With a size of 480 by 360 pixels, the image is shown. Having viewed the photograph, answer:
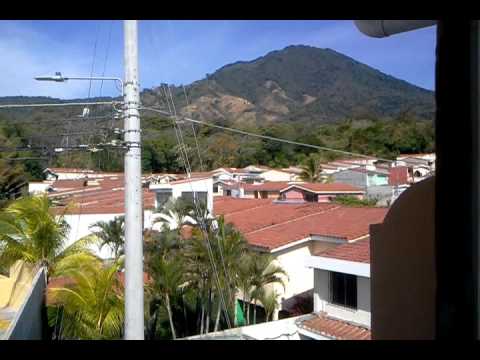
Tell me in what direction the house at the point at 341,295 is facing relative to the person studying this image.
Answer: facing the viewer and to the left of the viewer

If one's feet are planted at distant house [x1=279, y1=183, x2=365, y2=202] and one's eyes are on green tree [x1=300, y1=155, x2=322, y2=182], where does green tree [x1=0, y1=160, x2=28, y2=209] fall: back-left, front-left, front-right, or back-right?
back-left

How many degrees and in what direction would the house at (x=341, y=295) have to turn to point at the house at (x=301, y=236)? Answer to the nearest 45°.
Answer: approximately 135° to its right

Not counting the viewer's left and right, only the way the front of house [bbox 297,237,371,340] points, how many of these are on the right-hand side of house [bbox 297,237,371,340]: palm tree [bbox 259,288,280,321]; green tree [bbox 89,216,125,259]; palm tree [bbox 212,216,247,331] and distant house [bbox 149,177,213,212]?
4

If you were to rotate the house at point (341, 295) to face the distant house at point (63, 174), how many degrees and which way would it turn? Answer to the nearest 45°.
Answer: approximately 90° to its right

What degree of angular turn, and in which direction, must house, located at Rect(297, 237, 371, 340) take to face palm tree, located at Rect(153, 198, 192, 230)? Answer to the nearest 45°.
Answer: approximately 90° to its right

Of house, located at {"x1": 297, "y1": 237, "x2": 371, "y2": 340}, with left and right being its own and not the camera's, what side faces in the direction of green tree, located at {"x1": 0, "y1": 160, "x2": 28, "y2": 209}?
right

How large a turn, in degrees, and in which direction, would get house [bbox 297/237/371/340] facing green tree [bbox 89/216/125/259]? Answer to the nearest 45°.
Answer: approximately 90° to its right

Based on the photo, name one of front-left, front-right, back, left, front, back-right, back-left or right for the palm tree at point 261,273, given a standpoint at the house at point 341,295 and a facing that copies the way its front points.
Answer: right

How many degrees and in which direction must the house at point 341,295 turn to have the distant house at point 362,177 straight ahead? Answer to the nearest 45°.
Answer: approximately 135° to its right

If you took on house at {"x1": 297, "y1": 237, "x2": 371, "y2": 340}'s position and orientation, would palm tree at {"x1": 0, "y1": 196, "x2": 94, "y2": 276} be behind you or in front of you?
in front

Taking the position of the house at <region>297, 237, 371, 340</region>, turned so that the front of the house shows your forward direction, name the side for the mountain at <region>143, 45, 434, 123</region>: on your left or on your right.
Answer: on your right

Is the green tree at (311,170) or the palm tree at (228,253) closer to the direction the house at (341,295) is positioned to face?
the palm tree

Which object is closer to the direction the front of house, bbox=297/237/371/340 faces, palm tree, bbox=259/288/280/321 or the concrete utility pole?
the concrete utility pole
